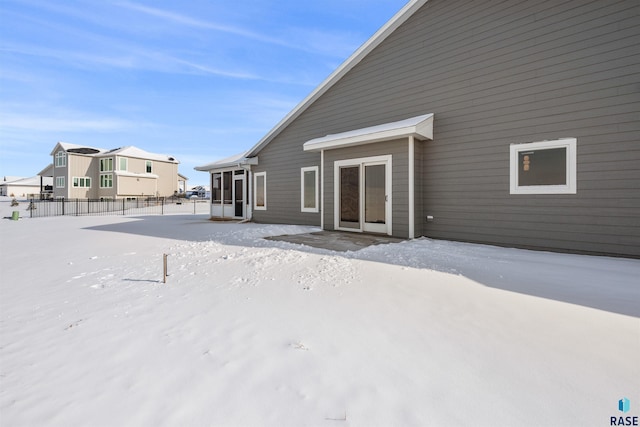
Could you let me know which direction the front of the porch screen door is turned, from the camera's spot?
facing the viewer and to the left of the viewer

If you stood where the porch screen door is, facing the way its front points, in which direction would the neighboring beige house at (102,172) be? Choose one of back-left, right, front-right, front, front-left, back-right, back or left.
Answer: right

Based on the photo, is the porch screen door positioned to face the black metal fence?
no
